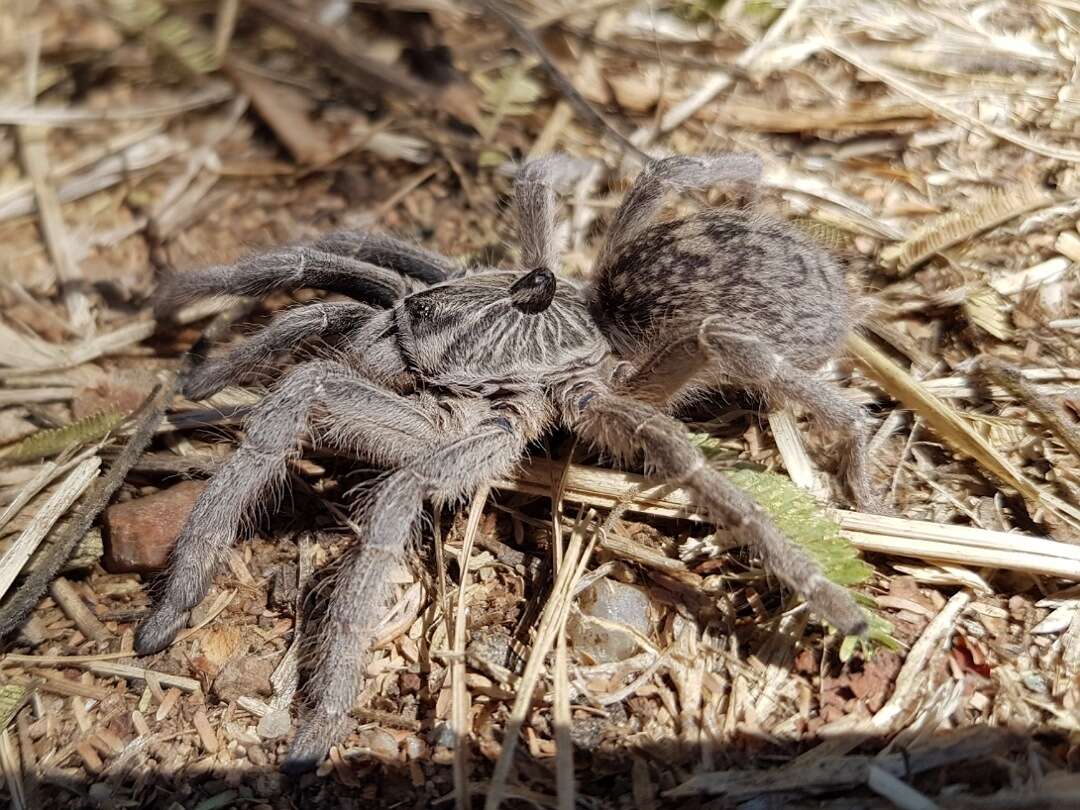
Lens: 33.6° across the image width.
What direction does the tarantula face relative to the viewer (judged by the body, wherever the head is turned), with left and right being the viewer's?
facing to the left of the viewer

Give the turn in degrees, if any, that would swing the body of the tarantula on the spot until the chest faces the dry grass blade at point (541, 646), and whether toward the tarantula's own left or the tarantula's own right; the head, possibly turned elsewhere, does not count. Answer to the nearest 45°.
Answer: approximately 90° to the tarantula's own left

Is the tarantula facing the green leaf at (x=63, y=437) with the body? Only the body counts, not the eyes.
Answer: yes

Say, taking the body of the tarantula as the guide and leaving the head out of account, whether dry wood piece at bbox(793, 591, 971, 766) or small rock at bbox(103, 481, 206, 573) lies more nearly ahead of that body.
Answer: the small rock

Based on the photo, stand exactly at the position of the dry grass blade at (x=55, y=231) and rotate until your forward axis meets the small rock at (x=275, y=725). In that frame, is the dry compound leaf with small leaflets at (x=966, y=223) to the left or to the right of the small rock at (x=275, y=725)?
left

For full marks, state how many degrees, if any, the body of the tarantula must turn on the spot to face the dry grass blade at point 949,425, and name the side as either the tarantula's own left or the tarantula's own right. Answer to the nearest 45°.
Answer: approximately 180°

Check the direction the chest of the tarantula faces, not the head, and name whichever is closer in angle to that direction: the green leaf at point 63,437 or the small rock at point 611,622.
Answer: the green leaf

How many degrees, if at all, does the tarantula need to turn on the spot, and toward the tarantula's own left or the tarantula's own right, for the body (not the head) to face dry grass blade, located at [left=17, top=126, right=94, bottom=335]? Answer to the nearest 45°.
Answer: approximately 45° to the tarantula's own right

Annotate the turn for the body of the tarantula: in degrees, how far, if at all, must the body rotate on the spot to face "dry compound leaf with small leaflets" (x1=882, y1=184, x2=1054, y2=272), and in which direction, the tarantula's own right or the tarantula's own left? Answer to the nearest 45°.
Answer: approximately 135° to the tarantula's own right
